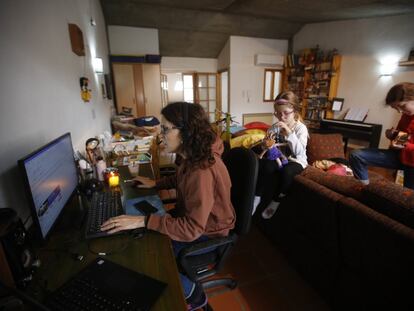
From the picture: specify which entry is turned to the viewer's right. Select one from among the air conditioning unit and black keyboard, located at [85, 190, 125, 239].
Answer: the black keyboard

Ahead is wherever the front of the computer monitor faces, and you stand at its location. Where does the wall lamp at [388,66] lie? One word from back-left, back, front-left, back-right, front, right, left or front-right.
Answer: front-left

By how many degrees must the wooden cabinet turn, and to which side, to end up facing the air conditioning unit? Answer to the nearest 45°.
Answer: approximately 90° to its left

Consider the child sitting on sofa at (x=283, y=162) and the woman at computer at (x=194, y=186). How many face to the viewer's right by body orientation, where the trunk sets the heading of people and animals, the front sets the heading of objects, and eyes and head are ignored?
0

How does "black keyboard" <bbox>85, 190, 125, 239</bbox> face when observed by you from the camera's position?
facing to the right of the viewer

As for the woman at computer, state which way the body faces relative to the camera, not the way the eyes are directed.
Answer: to the viewer's left

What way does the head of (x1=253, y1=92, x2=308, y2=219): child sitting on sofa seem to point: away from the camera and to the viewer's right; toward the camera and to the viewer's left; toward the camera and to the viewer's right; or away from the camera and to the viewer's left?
toward the camera and to the viewer's left

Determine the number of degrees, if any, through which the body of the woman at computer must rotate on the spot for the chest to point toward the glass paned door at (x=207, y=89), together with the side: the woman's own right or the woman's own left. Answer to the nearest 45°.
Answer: approximately 90° to the woman's own right

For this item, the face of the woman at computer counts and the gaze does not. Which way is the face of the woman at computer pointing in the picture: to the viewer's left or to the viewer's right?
to the viewer's left

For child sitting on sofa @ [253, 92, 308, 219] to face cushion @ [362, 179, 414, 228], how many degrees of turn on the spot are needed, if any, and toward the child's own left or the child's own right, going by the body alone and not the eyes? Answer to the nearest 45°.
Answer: approximately 90° to the child's own left

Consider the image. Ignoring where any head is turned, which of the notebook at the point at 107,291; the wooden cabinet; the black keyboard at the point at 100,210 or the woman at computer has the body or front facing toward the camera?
the wooden cabinet

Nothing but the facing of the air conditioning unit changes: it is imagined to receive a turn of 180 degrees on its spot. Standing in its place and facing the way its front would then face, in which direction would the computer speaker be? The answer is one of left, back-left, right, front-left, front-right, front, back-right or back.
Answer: back

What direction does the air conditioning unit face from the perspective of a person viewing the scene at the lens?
facing the viewer

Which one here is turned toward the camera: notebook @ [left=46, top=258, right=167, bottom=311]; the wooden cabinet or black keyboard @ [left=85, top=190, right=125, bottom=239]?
the wooden cabinet
